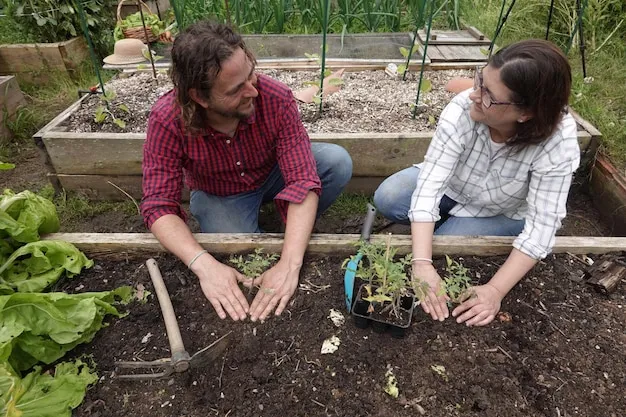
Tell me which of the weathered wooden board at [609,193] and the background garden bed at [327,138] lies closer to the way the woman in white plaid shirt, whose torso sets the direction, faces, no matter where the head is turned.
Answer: the background garden bed

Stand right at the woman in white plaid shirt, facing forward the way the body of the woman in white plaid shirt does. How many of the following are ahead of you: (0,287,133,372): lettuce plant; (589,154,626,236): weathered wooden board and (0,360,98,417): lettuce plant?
2

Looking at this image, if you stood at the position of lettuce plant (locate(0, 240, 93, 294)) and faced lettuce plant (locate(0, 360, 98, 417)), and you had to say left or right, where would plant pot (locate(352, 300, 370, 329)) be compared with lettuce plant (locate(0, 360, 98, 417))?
left

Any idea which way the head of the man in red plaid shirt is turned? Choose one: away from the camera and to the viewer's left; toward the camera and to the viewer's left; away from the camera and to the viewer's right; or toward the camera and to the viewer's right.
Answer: toward the camera and to the viewer's right

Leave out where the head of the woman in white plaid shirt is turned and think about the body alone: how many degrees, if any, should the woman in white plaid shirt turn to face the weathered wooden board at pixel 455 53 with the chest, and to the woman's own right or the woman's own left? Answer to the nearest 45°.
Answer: approximately 135° to the woman's own right

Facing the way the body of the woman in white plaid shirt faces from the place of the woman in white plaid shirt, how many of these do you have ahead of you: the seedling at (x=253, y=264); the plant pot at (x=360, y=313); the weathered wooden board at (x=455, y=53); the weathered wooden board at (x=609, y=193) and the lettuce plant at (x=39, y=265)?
3

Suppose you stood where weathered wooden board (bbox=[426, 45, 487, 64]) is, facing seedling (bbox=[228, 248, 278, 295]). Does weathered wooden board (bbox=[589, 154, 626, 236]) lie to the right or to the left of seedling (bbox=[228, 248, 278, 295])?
left

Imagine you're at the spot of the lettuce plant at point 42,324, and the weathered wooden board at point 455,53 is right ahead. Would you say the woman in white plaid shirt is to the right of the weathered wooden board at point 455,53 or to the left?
right

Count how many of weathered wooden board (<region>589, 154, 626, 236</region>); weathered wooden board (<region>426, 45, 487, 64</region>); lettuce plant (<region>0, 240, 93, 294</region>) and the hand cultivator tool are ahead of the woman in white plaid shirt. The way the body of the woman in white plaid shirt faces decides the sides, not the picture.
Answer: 2

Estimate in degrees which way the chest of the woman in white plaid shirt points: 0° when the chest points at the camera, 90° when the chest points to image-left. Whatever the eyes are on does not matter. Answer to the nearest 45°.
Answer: approximately 45°

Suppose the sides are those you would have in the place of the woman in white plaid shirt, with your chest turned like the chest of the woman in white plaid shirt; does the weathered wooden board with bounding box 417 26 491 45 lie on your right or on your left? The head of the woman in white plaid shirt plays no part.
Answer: on your right

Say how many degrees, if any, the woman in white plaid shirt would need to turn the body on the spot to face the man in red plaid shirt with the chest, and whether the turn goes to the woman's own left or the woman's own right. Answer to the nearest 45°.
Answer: approximately 45° to the woman's own right
